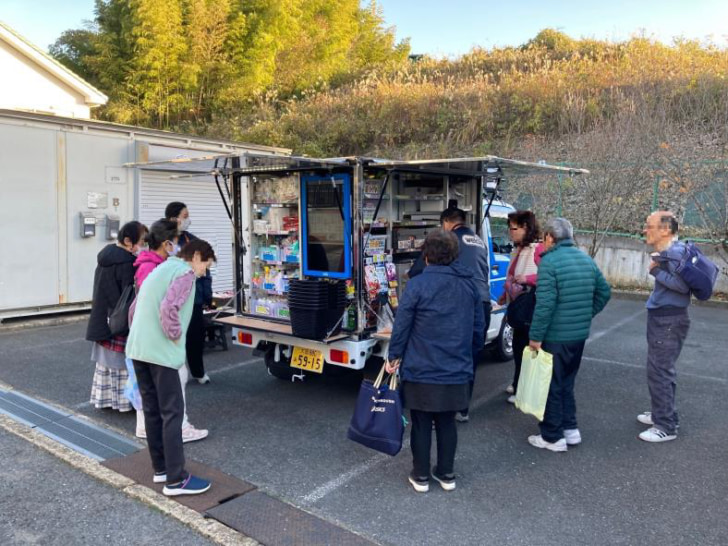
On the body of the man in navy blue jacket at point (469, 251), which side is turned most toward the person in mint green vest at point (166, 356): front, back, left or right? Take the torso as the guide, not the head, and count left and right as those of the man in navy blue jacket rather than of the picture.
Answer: left

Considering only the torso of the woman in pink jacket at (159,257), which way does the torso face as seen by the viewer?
to the viewer's right

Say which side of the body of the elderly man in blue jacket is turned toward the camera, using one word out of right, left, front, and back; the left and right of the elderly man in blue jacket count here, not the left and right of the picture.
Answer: left

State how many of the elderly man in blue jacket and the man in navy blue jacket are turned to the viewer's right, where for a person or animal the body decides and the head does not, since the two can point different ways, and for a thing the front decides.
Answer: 0

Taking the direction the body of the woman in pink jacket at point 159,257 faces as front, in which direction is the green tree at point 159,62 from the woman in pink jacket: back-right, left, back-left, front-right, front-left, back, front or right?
left

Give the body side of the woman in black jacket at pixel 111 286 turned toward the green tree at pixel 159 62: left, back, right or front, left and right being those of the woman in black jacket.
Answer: left

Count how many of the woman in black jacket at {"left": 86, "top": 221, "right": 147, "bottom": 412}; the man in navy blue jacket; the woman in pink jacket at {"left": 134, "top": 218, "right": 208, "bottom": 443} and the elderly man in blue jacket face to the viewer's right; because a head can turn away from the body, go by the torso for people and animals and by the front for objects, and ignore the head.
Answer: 2

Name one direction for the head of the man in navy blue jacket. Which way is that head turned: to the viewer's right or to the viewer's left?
to the viewer's left

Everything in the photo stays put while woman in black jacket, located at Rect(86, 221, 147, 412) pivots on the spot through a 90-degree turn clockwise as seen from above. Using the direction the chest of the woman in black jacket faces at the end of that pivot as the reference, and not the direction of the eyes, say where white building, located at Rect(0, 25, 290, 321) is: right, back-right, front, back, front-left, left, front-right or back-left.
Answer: back

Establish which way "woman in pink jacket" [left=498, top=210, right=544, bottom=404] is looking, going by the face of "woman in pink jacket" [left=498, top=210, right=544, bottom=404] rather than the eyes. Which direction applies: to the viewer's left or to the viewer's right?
to the viewer's left

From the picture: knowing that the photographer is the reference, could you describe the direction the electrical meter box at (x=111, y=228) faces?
facing the viewer and to the right of the viewer

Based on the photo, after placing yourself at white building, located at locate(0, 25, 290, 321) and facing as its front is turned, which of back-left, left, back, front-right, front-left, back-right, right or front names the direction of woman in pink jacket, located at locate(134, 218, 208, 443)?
front-right
